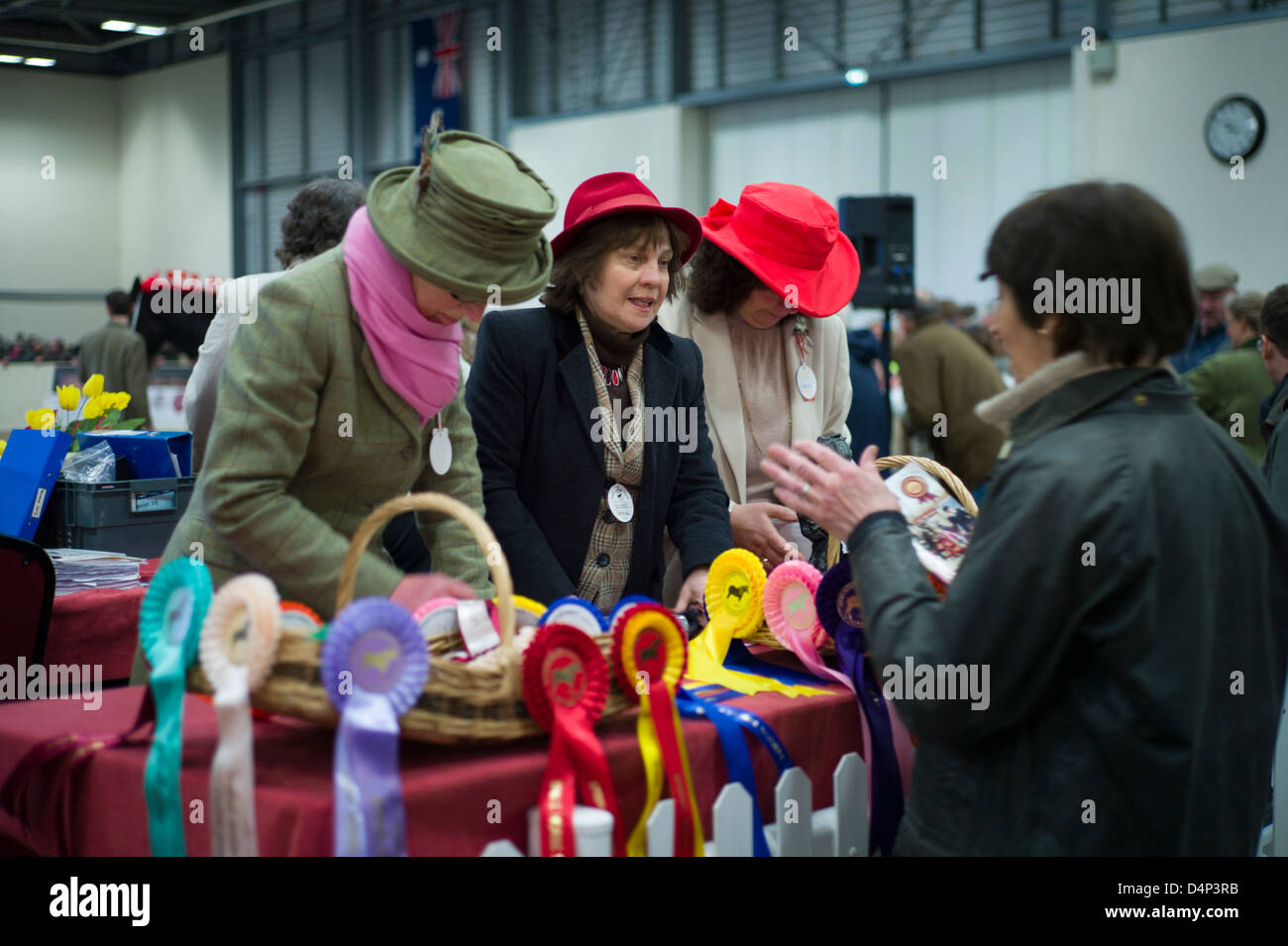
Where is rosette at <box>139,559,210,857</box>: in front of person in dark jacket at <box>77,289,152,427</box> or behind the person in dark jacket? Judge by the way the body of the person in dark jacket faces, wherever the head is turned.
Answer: behind

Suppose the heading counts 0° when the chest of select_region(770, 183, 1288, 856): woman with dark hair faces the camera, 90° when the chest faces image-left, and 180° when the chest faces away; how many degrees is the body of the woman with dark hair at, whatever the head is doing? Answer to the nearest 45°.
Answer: approximately 135°

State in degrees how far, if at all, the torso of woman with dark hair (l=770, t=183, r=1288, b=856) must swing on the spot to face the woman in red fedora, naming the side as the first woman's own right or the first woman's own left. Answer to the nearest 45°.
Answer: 0° — they already face them

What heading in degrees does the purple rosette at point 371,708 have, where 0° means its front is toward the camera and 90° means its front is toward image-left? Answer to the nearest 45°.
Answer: approximately 0°

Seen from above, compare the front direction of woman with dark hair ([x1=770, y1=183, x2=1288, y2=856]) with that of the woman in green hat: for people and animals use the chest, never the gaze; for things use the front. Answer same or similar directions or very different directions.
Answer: very different directions

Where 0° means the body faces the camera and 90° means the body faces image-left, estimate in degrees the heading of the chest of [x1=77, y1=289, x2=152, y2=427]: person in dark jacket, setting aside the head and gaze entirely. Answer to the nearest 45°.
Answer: approximately 180°

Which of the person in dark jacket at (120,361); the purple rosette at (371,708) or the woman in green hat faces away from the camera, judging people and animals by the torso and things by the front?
the person in dark jacket

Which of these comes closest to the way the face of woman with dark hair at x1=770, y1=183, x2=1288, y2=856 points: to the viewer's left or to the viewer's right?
to the viewer's left
